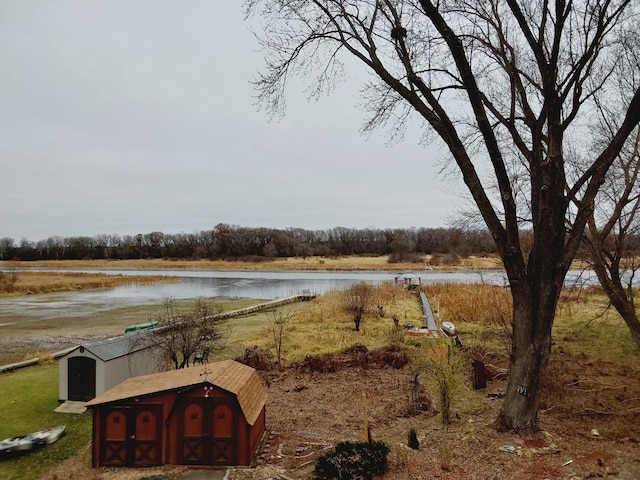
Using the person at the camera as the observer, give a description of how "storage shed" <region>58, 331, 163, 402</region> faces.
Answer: facing the viewer and to the left of the viewer

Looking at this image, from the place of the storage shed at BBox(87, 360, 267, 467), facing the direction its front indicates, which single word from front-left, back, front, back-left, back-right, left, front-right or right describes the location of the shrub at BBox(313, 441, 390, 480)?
front-left

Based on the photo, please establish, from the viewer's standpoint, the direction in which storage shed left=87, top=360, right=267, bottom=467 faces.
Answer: facing the viewer

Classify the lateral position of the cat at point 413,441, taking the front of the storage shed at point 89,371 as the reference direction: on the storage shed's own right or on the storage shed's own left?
on the storage shed's own left

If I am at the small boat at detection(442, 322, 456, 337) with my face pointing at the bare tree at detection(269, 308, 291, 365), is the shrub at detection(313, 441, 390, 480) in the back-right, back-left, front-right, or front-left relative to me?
front-left

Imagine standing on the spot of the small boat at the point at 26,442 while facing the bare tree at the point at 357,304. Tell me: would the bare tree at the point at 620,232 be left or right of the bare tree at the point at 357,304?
right

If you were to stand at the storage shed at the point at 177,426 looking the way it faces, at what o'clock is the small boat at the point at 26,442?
The small boat is roughly at 4 o'clock from the storage shed.

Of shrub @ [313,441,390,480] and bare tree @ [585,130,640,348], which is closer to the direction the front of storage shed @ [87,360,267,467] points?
the shrub

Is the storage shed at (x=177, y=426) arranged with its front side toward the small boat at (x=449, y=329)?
no
